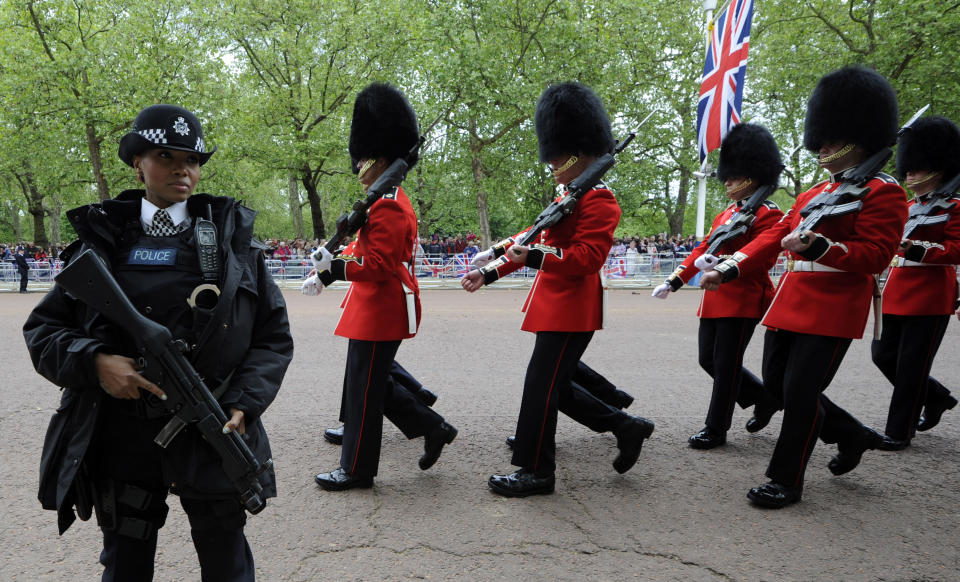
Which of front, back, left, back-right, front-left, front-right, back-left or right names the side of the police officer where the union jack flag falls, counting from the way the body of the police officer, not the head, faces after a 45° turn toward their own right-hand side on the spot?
back

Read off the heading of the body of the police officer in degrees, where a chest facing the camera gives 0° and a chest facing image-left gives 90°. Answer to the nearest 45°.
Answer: approximately 0°

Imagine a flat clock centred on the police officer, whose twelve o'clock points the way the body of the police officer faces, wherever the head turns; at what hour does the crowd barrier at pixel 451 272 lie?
The crowd barrier is roughly at 7 o'clock from the police officer.

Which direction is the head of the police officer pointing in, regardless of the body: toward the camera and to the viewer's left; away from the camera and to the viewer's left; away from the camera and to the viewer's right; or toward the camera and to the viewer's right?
toward the camera and to the viewer's right
